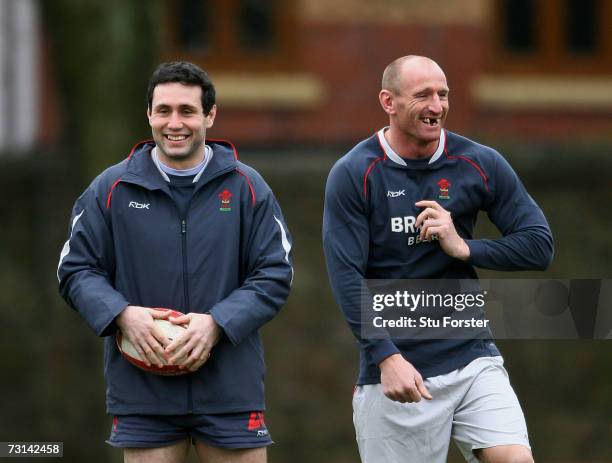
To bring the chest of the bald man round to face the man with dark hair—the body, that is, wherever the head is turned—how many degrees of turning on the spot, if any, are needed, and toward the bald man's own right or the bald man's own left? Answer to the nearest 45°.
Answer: approximately 90° to the bald man's own right

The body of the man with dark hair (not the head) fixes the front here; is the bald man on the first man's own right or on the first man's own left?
on the first man's own left

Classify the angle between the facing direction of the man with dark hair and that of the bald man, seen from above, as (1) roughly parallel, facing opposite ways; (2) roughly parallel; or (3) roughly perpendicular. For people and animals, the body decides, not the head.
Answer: roughly parallel

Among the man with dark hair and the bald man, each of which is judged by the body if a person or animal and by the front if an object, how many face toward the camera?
2

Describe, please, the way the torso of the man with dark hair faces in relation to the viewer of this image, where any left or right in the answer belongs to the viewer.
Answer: facing the viewer

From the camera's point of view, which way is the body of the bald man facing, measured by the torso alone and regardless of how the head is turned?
toward the camera

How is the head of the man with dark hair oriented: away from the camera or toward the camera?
toward the camera
